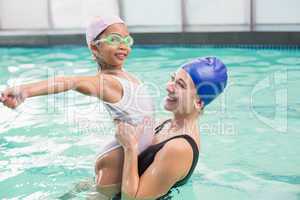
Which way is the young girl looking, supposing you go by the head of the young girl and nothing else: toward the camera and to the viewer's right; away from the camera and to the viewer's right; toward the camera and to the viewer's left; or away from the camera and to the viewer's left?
toward the camera and to the viewer's right

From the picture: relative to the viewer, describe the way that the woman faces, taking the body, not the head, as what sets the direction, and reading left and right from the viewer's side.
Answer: facing to the left of the viewer
